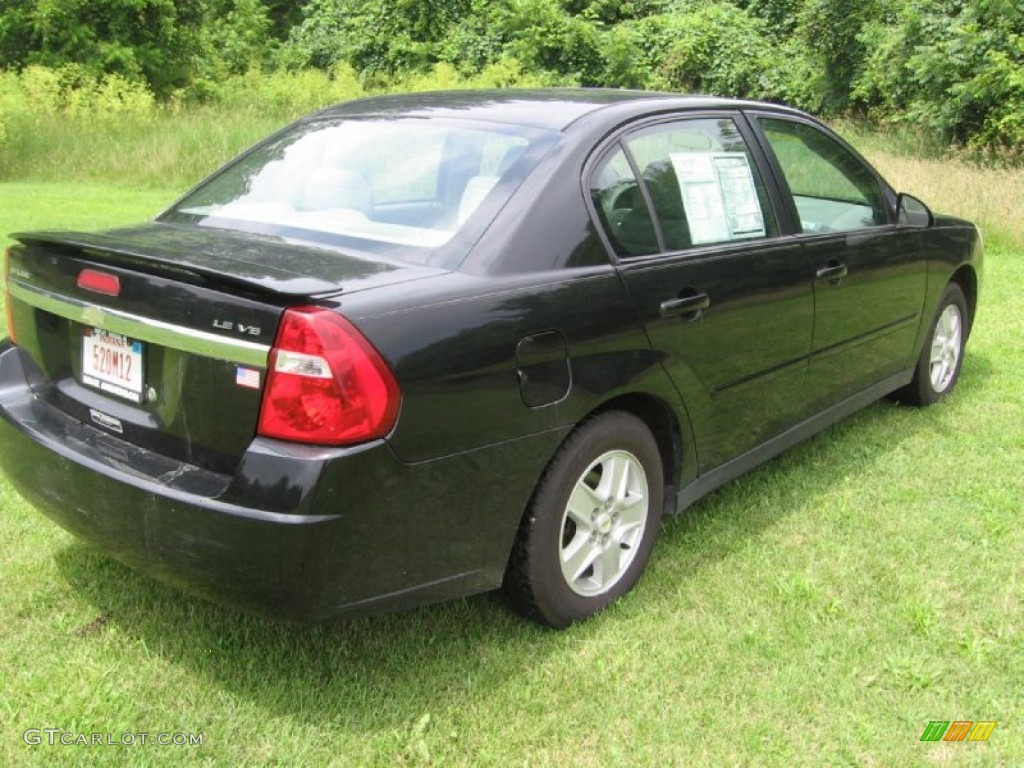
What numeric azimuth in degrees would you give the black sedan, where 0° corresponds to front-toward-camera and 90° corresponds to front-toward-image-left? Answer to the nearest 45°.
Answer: approximately 225°

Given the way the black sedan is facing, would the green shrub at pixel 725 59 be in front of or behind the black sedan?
in front

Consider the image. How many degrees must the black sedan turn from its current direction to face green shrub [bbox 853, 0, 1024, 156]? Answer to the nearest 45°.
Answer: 0° — it already faces it
